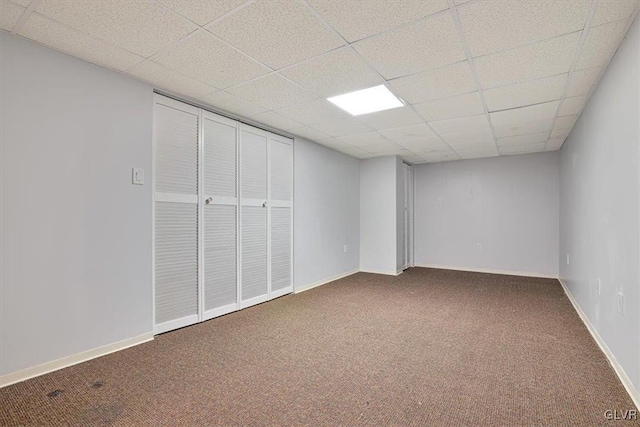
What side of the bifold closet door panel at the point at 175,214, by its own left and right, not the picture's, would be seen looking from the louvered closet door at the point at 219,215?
left

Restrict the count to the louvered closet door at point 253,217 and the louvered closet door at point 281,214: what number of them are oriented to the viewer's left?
0

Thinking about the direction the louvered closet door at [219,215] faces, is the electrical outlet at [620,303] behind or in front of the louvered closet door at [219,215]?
in front

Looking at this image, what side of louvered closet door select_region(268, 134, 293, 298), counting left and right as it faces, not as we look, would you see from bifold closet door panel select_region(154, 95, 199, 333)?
right

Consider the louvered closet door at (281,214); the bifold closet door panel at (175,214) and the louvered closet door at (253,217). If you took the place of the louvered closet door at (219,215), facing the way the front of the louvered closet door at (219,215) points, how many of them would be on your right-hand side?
1

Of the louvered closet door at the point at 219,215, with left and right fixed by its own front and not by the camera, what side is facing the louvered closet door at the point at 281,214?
left

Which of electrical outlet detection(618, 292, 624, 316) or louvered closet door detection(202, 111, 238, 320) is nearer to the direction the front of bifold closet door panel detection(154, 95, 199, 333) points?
the electrical outlet

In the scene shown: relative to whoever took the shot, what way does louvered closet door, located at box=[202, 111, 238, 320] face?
facing the viewer and to the right of the viewer

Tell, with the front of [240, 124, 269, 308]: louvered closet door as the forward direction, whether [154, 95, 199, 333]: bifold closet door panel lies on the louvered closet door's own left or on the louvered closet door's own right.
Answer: on the louvered closet door's own right
